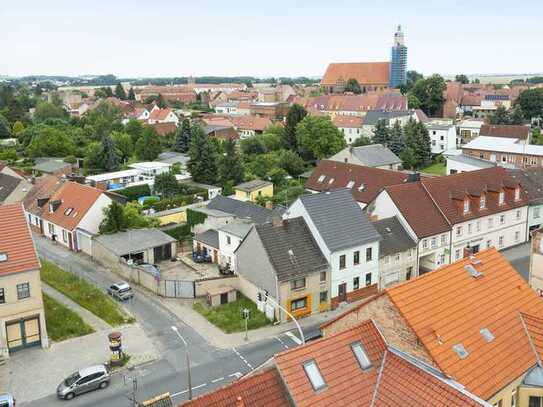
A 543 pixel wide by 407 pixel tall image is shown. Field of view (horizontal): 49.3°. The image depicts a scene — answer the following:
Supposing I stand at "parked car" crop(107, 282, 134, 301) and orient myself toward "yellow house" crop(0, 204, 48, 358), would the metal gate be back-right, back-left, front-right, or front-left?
back-left

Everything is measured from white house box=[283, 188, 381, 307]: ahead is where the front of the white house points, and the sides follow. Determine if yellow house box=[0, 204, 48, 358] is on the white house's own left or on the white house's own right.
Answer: on the white house's own right

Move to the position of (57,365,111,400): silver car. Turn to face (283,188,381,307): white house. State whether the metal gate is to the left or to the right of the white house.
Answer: left

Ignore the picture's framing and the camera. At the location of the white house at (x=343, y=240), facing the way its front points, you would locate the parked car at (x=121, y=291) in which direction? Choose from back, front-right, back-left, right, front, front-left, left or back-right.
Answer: back-right

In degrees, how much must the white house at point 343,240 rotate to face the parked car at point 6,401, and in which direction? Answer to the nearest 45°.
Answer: approximately 90° to its right

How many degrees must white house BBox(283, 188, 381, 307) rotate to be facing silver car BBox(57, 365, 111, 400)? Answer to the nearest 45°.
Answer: approximately 90° to its right

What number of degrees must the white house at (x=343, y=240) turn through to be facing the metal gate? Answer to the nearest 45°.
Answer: approximately 135° to its right

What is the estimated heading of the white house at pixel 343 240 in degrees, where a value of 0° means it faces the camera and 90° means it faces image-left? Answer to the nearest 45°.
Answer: approximately 315°
